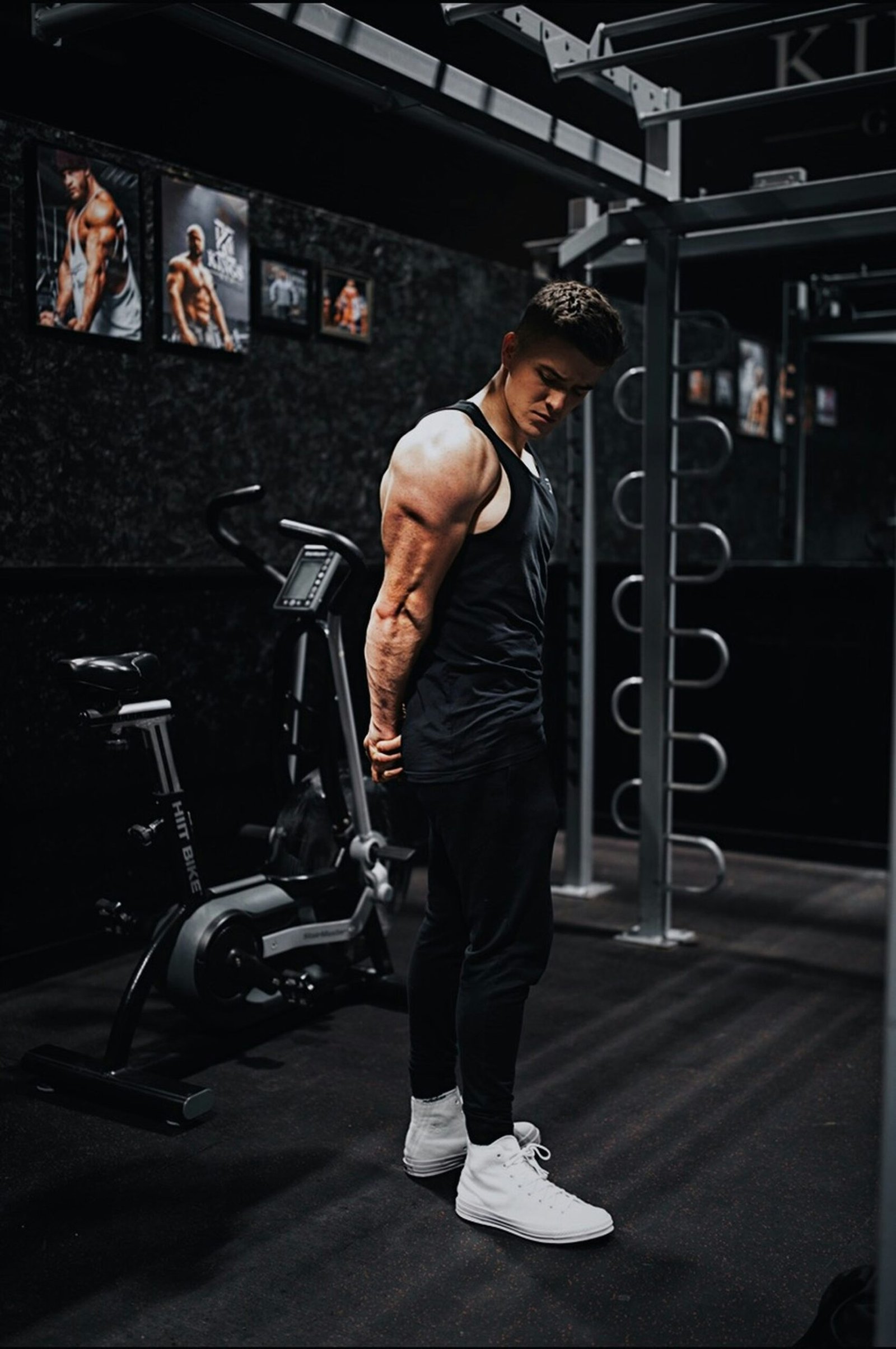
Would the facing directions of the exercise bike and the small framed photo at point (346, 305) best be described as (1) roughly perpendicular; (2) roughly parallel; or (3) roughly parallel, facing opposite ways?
roughly perpendicular

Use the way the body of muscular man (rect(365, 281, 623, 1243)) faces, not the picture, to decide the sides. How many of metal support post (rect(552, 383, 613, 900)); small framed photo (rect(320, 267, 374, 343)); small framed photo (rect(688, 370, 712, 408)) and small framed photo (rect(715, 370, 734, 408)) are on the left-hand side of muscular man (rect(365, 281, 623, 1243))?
4

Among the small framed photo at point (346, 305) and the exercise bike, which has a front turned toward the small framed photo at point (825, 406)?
the exercise bike

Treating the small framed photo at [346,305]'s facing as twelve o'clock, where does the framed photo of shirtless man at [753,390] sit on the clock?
the framed photo of shirtless man at [753,390] is roughly at 9 o'clock from the small framed photo at [346,305].

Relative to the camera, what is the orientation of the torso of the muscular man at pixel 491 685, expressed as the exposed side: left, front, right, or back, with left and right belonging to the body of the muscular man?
right

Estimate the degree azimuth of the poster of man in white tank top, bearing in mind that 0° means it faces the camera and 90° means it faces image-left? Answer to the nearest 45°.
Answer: approximately 315°

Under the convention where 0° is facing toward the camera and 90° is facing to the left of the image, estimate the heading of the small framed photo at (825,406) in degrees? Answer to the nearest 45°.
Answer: approximately 315°

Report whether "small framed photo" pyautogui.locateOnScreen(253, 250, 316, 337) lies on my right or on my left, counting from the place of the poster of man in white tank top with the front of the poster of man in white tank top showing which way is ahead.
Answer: on my left

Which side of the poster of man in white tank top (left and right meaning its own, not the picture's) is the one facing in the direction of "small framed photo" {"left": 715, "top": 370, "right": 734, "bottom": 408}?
left

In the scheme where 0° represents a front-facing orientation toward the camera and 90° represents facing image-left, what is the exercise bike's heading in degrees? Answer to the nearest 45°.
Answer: approximately 225°

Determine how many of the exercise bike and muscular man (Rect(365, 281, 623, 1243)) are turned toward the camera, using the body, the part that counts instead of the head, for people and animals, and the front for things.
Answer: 0
